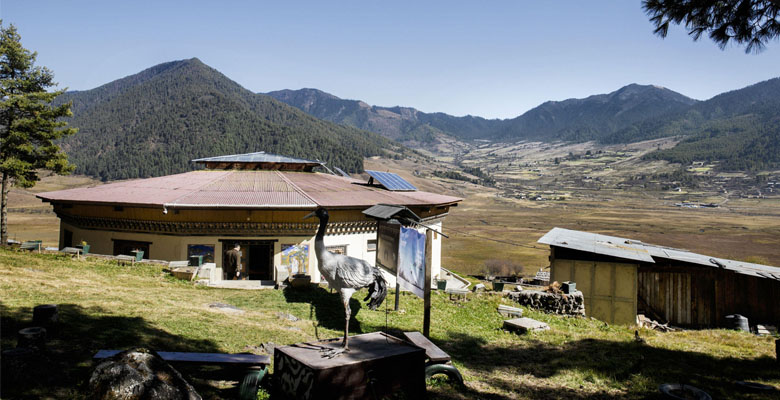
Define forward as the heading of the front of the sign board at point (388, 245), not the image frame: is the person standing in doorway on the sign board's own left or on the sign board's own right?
on the sign board's own right

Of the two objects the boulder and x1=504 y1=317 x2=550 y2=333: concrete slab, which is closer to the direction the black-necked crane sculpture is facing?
the boulder

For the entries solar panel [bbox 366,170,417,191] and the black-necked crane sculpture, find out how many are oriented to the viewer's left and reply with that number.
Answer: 1

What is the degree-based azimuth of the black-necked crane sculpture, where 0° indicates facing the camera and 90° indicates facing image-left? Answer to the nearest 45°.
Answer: approximately 90°

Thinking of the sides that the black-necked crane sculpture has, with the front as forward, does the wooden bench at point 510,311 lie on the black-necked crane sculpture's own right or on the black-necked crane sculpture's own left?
on the black-necked crane sculpture's own right

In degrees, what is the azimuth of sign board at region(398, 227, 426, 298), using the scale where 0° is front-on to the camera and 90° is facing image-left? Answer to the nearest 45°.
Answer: approximately 45°

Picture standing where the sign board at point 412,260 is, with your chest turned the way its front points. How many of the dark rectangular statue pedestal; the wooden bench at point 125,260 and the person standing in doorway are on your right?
2

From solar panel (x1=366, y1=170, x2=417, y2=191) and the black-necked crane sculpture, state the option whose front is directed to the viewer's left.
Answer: the black-necked crane sculpture
